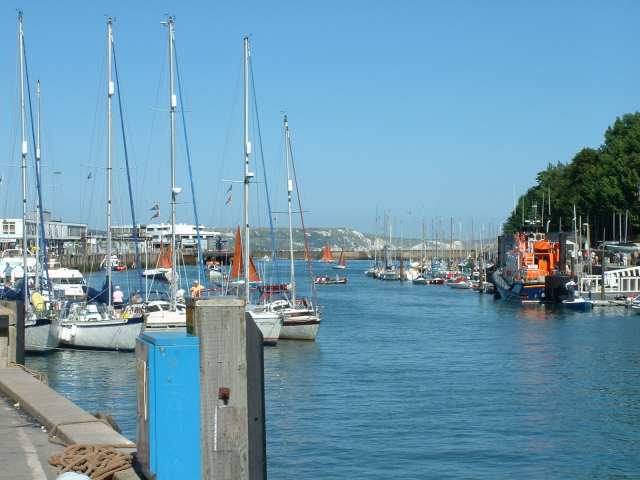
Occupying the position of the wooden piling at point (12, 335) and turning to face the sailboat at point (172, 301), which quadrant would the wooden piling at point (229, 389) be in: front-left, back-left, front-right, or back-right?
back-right

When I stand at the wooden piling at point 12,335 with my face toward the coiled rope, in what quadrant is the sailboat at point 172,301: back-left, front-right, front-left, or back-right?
back-left

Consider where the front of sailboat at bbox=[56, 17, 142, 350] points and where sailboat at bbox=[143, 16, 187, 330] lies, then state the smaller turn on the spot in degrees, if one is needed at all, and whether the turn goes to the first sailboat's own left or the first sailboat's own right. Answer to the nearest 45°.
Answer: approximately 45° to the first sailboat's own left
